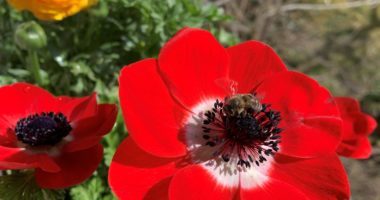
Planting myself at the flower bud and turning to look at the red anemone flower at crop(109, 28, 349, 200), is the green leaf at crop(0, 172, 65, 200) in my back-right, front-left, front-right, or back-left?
front-right

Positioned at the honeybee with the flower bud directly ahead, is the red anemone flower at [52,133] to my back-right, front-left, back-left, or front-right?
front-left

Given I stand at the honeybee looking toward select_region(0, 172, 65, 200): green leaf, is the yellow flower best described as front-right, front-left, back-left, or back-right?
front-right
